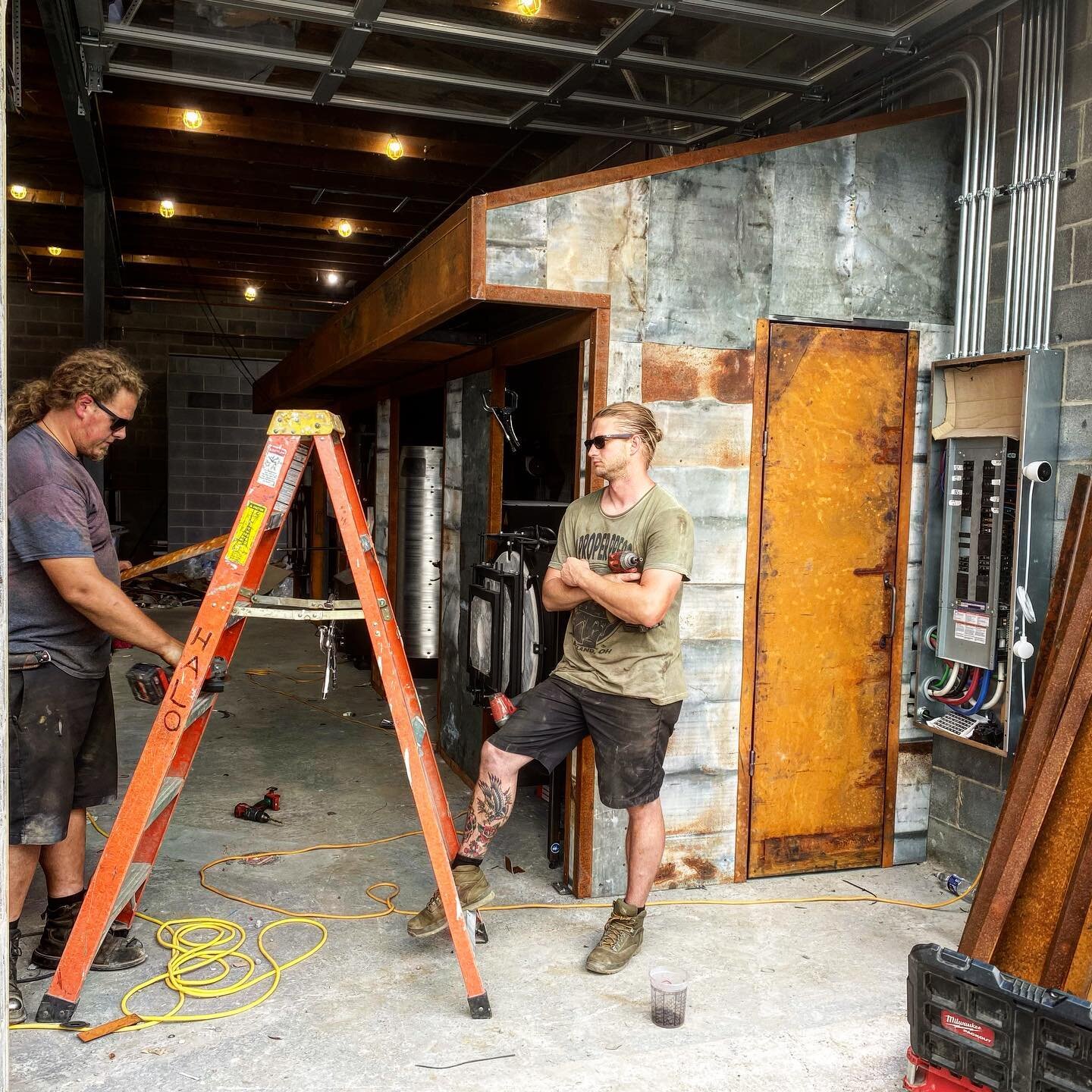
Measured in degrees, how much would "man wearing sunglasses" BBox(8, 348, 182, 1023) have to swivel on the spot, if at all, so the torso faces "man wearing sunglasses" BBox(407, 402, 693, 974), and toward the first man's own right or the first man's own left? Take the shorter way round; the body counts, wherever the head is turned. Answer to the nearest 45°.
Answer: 0° — they already face them

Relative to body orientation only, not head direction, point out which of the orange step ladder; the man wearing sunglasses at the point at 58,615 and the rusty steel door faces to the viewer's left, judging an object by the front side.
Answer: the orange step ladder

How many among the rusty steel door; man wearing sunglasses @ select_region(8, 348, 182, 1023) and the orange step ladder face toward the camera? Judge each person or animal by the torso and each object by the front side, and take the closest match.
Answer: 1

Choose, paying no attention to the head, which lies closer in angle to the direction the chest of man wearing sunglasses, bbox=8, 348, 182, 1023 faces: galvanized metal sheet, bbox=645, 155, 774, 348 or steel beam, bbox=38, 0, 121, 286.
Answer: the galvanized metal sheet

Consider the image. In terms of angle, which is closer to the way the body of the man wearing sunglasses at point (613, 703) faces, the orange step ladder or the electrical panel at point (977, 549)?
the orange step ladder

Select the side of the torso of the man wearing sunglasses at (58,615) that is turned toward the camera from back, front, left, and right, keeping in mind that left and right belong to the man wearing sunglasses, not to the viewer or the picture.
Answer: right

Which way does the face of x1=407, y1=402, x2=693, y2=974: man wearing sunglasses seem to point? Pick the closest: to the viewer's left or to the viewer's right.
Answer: to the viewer's left

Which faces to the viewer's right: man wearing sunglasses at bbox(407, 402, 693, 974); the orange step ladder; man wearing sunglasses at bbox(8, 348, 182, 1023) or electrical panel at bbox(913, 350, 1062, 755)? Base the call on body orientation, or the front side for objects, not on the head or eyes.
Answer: man wearing sunglasses at bbox(8, 348, 182, 1023)

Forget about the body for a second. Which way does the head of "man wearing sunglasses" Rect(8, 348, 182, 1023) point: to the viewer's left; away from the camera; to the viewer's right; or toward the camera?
to the viewer's right

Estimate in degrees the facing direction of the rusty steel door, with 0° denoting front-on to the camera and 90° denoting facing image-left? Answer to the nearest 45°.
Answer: approximately 0°

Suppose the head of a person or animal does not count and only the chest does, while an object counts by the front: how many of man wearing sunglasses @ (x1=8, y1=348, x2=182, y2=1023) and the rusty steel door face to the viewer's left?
0

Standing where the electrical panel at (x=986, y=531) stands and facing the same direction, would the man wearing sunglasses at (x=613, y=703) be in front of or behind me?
in front

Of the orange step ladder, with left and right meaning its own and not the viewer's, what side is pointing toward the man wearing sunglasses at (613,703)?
back

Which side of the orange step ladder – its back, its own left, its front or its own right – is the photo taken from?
left
